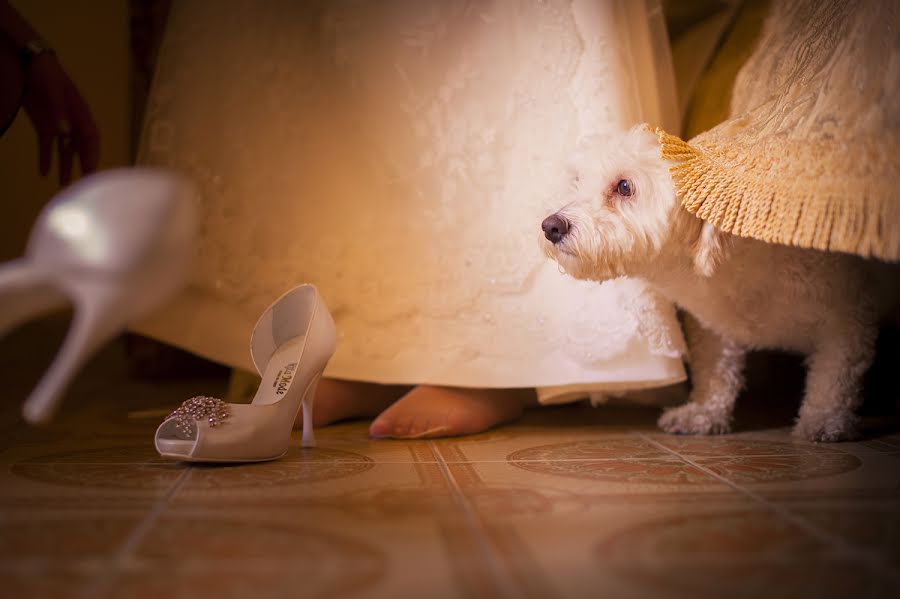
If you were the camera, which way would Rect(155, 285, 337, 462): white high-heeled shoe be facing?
facing the viewer and to the left of the viewer

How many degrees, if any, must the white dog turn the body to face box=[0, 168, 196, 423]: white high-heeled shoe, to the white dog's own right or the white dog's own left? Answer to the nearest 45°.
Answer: approximately 45° to the white dog's own left

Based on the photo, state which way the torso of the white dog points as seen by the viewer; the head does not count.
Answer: to the viewer's left

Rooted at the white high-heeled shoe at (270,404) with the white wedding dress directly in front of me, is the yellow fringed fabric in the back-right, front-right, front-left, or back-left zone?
front-right

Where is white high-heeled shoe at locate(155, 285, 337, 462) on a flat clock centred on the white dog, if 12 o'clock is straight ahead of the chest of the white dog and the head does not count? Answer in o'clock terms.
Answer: The white high-heeled shoe is roughly at 11 o'clock from the white dog.

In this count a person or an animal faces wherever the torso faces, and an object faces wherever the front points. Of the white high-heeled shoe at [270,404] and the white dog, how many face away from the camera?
0

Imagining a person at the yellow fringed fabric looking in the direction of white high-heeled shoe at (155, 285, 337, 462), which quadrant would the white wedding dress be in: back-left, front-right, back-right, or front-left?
front-right

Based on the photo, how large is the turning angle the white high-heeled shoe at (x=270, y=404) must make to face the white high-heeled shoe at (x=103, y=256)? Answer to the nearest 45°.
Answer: approximately 45° to its left

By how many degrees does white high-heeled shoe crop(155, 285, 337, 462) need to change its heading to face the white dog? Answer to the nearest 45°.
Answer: approximately 135° to its left
